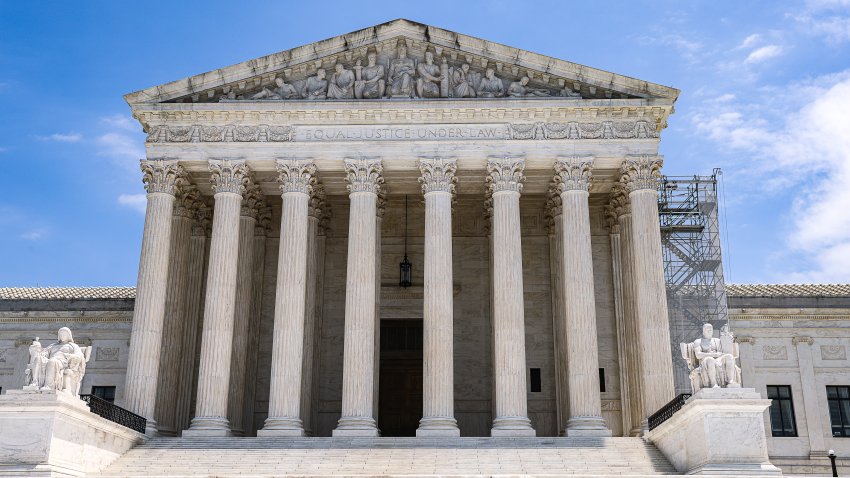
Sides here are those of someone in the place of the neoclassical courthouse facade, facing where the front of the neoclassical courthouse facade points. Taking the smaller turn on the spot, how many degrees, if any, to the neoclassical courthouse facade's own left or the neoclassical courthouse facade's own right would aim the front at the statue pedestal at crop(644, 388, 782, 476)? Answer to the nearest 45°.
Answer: approximately 45° to the neoclassical courthouse facade's own left

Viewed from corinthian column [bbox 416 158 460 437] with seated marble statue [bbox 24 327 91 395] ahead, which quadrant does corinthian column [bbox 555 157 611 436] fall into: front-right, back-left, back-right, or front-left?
back-left

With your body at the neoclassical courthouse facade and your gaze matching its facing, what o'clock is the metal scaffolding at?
The metal scaffolding is roughly at 8 o'clock from the neoclassical courthouse facade.

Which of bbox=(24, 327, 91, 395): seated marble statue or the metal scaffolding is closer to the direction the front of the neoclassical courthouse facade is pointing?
the seated marble statue

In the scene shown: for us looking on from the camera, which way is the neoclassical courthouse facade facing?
facing the viewer

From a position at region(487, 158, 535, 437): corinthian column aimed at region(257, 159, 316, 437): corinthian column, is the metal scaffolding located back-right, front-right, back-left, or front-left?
back-right
